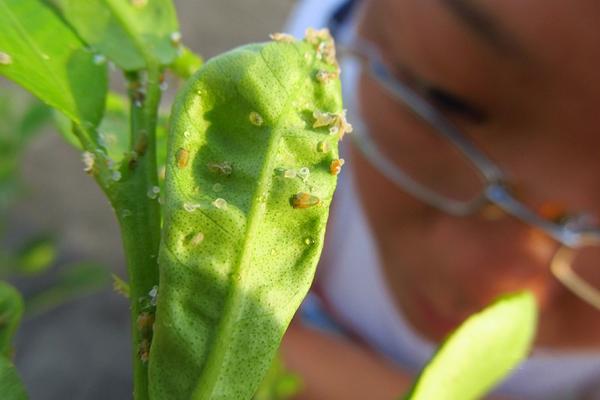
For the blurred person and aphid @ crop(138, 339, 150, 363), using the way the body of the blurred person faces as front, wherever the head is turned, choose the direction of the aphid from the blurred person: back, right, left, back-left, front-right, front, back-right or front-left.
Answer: front

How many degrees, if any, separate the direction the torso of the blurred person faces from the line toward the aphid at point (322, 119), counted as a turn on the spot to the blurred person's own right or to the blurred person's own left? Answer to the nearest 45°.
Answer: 0° — they already face it

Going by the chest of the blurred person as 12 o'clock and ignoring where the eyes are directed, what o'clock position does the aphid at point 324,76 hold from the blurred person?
The aphid is roughly at 12 o'clock from the blurred person.

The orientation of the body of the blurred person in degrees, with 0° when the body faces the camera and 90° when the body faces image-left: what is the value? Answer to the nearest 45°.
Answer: approximately 0°

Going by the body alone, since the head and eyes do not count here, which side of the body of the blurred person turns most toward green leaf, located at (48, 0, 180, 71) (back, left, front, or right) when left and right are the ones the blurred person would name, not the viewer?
front

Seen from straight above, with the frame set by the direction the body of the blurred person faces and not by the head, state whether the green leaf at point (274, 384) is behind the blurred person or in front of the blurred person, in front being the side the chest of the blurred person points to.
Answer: in front

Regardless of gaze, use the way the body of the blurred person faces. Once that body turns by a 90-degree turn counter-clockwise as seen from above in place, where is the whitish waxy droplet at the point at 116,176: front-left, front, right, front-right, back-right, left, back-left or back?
right

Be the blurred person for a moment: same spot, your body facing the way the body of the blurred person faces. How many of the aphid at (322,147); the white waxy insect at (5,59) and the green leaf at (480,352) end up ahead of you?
3

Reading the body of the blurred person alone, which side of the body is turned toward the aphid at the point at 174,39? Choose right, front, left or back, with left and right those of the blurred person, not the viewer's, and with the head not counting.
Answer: front

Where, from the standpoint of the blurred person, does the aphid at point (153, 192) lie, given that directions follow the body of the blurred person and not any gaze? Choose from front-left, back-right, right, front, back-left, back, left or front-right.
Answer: front

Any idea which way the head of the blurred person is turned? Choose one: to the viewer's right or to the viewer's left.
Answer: to the viewer's left

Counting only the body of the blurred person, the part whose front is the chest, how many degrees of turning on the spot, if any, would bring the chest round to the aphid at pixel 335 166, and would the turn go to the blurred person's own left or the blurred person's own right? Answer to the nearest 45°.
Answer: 0° — they already face it

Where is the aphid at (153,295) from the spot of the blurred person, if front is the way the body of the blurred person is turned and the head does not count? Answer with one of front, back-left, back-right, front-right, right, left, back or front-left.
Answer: front

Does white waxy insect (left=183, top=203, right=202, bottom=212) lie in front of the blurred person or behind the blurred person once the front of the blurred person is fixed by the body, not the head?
in front
